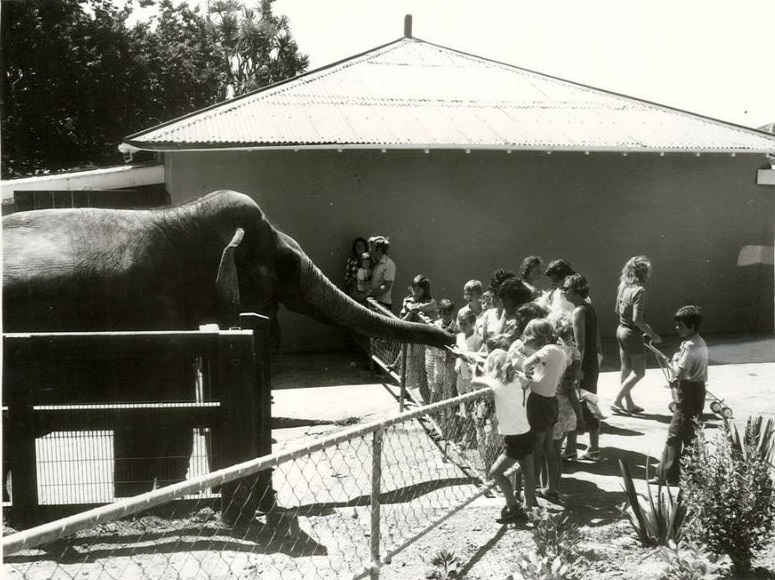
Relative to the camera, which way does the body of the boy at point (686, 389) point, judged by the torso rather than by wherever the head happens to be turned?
to the viewer's left

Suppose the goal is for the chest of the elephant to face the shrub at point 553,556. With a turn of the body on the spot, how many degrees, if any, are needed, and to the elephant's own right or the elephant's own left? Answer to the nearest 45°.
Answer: approximately 45° to the elephant's own right

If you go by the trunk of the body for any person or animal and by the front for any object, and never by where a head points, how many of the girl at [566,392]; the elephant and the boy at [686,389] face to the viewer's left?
2

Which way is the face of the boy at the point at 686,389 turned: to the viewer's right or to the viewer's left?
to the viewer's left

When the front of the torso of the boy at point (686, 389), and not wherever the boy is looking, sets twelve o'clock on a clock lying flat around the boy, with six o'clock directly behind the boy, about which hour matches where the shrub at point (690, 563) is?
The shrub is roughly at 9 o'clock from the boy.

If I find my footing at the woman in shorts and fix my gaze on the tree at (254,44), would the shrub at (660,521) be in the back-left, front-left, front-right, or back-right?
back-left

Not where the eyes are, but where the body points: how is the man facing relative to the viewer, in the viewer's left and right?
facing the viewer and to the left of the viewer

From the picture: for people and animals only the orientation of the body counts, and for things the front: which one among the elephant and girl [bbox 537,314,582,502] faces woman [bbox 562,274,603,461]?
the elephant

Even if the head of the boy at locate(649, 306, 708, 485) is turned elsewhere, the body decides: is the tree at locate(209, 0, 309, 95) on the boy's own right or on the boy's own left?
on the boy's own right

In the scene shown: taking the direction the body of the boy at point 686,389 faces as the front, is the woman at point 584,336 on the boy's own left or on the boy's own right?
on the boy's own right

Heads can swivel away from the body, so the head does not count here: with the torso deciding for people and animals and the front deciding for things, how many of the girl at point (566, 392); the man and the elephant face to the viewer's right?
1

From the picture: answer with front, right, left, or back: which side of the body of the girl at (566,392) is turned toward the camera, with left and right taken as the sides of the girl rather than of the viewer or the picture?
left

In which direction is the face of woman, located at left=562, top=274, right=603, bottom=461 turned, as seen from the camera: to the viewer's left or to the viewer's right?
to the viewer's left

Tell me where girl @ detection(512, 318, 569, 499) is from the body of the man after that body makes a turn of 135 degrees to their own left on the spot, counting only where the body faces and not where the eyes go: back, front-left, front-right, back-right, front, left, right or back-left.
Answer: right

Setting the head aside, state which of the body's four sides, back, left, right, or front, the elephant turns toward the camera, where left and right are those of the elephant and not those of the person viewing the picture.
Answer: right
